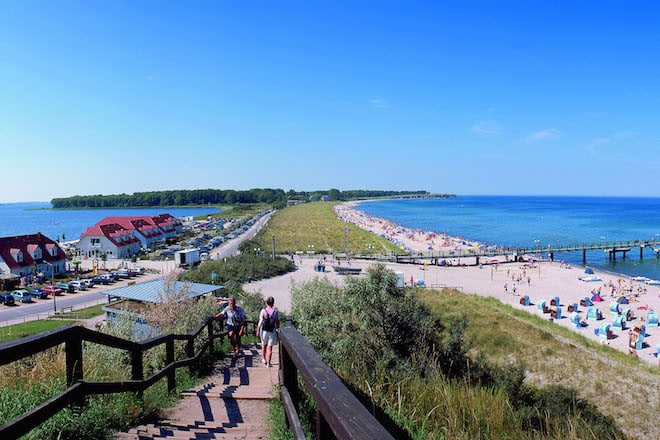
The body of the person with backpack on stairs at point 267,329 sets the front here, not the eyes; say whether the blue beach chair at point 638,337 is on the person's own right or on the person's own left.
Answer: on the person's own right

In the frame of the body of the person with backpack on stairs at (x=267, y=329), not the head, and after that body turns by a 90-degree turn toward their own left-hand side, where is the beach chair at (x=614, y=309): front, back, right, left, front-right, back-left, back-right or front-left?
back-right

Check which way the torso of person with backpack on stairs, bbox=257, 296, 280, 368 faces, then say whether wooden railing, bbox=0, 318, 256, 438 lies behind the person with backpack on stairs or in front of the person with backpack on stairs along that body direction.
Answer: behind

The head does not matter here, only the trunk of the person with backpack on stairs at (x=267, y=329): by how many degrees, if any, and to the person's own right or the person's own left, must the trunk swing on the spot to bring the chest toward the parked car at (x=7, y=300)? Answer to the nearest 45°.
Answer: approximately 45° to the person's own left

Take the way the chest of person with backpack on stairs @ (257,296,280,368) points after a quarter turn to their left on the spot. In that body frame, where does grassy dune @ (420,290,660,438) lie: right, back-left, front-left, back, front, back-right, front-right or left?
back-right

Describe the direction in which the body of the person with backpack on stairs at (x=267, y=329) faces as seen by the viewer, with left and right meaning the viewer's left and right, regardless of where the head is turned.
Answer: facing away from the viewer

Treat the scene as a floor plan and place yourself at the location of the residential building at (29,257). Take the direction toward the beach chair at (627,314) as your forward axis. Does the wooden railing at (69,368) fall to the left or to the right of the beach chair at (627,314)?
right
